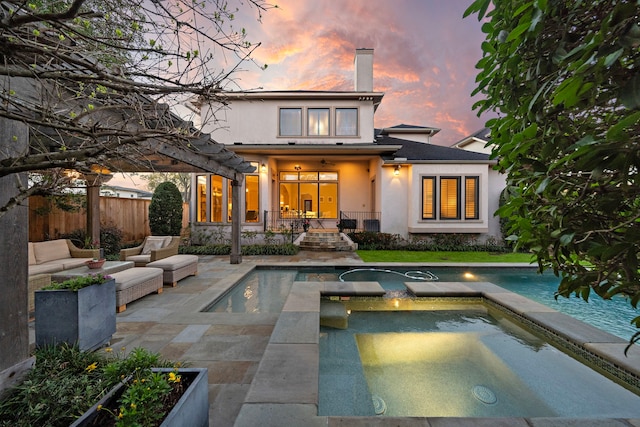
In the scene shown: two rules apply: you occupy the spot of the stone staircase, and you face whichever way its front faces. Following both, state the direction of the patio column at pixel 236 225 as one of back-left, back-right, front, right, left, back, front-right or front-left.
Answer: front-right

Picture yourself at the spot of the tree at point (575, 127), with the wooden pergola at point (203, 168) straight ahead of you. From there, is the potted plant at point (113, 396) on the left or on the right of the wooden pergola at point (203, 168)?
left

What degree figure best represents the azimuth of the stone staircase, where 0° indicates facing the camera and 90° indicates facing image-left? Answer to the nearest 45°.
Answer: approximately 0°

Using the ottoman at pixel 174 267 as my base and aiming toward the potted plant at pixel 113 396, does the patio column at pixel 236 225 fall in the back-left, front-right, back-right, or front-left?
back-left

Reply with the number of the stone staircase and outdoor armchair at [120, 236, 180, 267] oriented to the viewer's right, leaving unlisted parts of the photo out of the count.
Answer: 0

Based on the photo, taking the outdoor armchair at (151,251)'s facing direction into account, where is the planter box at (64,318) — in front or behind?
in front

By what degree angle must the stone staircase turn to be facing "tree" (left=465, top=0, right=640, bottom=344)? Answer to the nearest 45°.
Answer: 0° — it already faces it

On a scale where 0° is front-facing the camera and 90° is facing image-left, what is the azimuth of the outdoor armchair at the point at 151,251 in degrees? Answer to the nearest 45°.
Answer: approximately 45°

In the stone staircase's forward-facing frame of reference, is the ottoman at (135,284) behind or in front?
in front

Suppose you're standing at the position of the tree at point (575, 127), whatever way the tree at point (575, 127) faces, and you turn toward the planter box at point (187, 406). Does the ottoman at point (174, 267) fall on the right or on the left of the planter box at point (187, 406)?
right

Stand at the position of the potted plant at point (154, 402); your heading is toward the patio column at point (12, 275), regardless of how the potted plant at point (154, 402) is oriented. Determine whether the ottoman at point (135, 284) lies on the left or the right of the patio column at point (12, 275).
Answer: right

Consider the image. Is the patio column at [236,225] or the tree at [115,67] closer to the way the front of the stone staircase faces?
the tree

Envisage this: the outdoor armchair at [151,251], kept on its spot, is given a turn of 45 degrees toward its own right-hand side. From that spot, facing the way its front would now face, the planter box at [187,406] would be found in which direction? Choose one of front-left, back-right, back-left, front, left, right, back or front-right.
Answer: left

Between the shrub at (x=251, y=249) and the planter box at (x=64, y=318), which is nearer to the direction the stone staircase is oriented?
the planter box

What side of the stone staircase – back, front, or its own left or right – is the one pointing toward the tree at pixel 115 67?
front

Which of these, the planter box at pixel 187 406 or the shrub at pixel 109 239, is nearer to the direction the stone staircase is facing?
the planter box

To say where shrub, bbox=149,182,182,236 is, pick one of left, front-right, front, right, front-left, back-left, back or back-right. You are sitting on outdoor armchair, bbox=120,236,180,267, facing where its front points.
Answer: back-right

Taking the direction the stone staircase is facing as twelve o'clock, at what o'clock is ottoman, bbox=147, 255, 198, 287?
The ottoman is roughly at 1 o'clock from the stone staircase.
